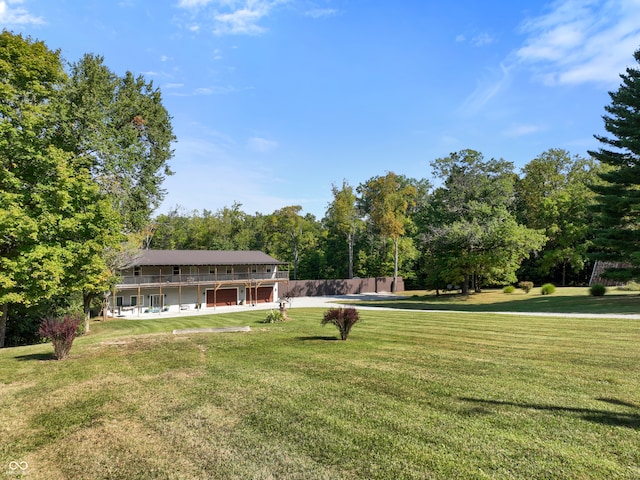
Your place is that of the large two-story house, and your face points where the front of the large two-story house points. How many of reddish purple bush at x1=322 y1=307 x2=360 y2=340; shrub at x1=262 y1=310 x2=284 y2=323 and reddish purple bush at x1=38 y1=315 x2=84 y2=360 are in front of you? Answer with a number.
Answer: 3

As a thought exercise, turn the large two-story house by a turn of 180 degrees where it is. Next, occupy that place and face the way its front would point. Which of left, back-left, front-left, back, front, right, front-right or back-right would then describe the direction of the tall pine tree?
back-right

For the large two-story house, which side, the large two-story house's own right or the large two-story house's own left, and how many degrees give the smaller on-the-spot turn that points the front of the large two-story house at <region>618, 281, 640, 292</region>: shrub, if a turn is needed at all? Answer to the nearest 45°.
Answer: approximately 45° to the large two-story house's own left

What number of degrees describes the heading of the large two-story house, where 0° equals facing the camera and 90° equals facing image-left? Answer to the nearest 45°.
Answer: approximately 0°

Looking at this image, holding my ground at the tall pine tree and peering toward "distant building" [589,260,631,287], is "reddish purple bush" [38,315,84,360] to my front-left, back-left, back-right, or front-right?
back-left

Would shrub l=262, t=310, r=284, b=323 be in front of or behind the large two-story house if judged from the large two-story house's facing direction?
in front

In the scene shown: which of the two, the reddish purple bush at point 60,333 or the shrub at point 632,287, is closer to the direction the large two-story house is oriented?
the reddish purple bush

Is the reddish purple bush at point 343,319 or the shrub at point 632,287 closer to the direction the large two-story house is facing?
the reddish purple bush

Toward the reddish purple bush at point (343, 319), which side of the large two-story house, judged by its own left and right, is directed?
front

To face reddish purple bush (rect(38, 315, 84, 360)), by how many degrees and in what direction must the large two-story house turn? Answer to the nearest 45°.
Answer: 0° — it already faces it
